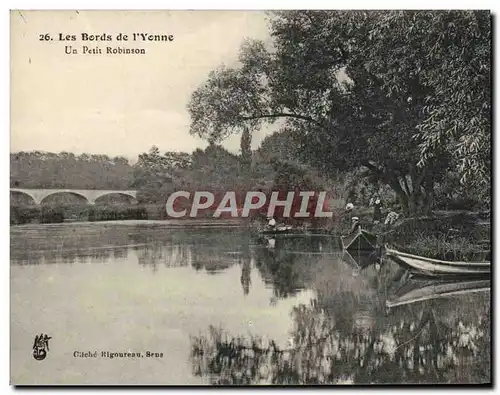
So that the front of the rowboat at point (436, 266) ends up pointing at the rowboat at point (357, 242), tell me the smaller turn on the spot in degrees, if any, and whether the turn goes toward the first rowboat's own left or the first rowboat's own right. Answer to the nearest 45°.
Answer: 0° — it already faces it

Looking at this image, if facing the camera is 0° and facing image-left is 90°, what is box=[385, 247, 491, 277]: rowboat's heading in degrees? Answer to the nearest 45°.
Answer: approximately 90°

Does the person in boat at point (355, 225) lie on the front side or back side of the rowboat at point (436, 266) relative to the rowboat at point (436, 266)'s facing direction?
on the front side
